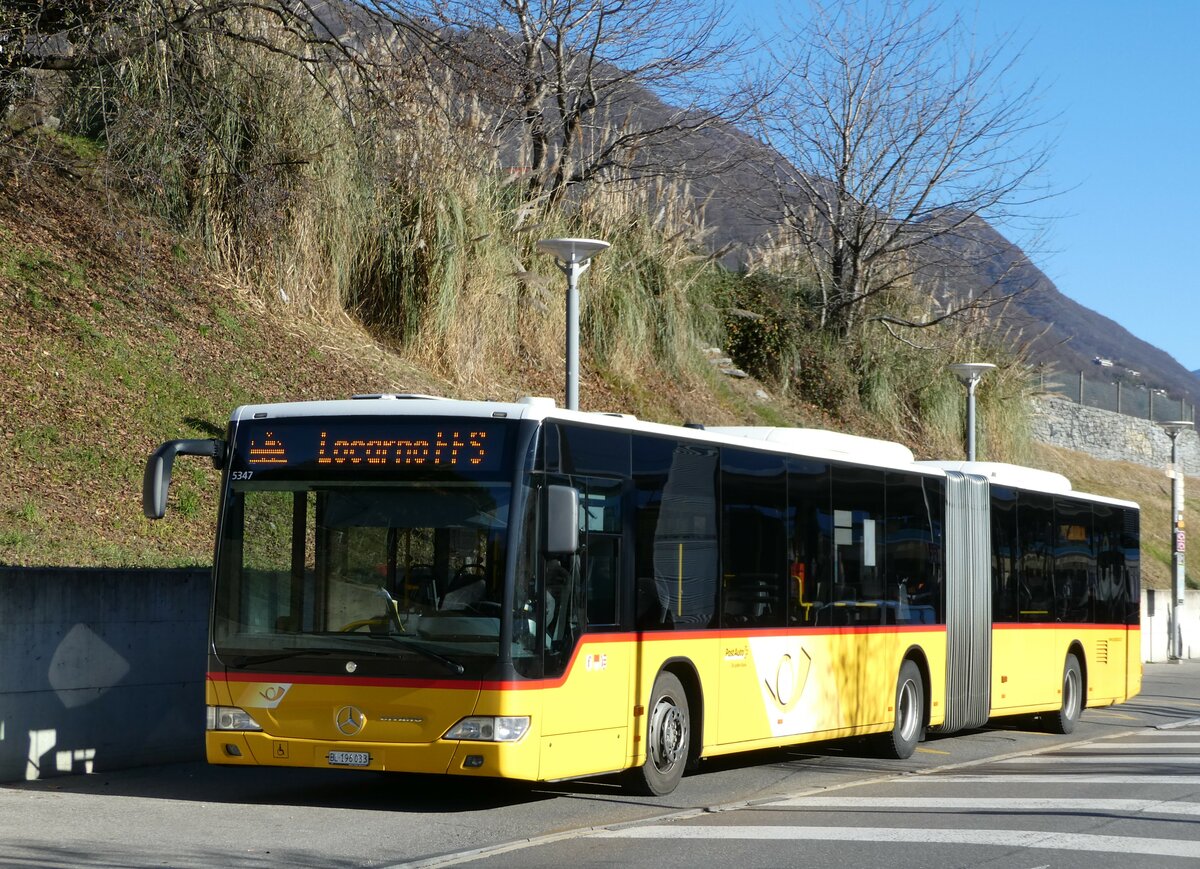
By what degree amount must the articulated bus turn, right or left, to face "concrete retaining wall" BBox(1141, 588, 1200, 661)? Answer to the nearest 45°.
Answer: approximately 180°

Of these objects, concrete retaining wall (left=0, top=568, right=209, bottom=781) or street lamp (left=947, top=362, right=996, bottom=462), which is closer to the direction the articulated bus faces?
the concrete retaining wall

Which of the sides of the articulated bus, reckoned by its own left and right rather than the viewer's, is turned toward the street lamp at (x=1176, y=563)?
back

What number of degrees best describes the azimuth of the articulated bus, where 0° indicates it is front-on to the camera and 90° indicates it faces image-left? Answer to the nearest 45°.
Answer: approximately 45°

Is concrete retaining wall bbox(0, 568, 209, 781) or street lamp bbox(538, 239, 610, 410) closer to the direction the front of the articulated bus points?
the concrete retaining wall
